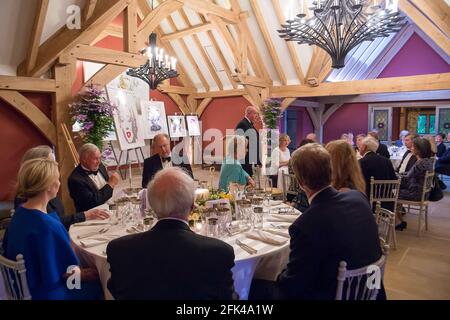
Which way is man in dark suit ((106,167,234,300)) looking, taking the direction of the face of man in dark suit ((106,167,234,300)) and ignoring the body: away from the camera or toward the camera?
away from the camera

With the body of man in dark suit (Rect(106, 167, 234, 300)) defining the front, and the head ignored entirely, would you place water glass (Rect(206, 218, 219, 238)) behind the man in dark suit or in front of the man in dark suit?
in front

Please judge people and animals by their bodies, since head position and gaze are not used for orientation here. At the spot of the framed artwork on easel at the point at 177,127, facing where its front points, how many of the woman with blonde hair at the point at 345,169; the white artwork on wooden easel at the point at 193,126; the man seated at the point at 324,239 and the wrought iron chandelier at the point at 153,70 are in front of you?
3

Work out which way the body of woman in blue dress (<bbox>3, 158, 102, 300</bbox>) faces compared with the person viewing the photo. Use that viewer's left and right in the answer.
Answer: facing away from the viewer and to the right of the viewer

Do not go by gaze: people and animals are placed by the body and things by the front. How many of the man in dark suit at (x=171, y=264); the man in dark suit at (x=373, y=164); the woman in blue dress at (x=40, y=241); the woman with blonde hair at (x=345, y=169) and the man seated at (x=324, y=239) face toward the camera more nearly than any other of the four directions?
0

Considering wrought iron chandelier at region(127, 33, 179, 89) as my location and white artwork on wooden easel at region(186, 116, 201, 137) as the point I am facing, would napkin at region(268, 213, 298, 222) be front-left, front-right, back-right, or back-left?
back-right

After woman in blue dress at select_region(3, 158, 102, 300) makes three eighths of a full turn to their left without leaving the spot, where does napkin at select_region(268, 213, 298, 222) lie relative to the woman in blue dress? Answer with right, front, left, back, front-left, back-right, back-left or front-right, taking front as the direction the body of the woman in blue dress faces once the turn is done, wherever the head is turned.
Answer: back

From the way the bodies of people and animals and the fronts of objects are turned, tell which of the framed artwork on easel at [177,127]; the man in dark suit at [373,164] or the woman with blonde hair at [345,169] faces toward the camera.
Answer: the framed artwork on easel

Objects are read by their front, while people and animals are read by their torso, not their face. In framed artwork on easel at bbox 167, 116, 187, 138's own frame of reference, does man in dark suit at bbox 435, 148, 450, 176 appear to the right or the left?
on its left

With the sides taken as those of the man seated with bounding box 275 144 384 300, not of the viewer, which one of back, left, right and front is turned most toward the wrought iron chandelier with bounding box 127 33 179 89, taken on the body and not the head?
front

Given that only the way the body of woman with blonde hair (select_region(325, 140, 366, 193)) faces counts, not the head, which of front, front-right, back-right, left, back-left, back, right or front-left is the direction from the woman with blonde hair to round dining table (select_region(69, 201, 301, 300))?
left

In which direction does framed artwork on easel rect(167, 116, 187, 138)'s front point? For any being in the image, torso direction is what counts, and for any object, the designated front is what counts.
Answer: toward the camera

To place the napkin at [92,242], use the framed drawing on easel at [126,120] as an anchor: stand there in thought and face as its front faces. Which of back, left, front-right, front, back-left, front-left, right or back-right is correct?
front-right

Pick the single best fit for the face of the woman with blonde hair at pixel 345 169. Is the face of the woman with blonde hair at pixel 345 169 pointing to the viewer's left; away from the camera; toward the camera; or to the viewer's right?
away from the camera

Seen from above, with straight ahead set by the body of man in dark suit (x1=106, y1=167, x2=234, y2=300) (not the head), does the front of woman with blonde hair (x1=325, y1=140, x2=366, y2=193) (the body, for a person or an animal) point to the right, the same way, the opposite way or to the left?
the same way

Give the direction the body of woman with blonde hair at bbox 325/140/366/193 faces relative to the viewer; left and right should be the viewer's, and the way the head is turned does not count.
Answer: facing away from the viewer and to the left of the viewer

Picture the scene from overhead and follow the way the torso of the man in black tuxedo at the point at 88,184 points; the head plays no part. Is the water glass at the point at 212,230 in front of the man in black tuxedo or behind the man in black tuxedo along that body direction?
in front

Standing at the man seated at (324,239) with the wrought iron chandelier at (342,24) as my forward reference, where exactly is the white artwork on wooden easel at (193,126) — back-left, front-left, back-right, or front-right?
front-left

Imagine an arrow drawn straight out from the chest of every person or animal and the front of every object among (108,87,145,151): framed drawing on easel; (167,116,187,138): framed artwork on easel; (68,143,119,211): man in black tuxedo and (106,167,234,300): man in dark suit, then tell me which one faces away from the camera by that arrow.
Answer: the man in dark suit

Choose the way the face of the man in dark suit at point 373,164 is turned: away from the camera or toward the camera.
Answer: away from the camera
